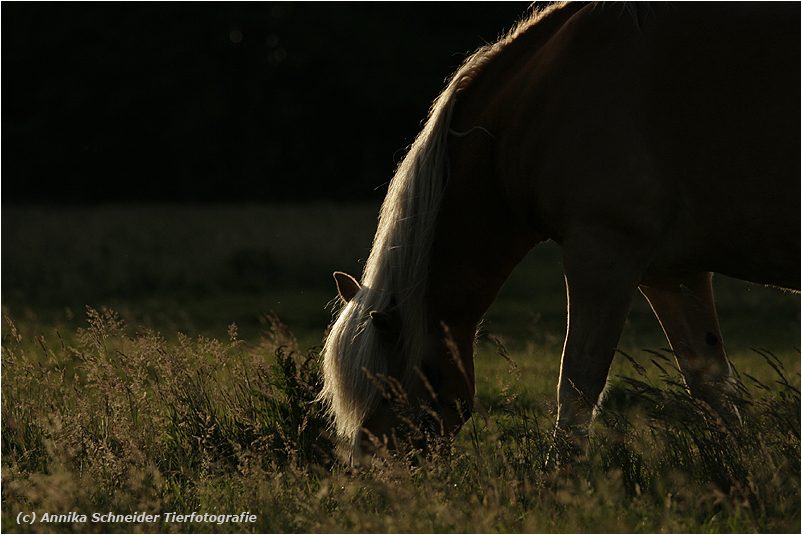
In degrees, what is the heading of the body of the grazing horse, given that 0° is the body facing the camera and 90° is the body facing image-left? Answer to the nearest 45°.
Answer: approximately 90°
